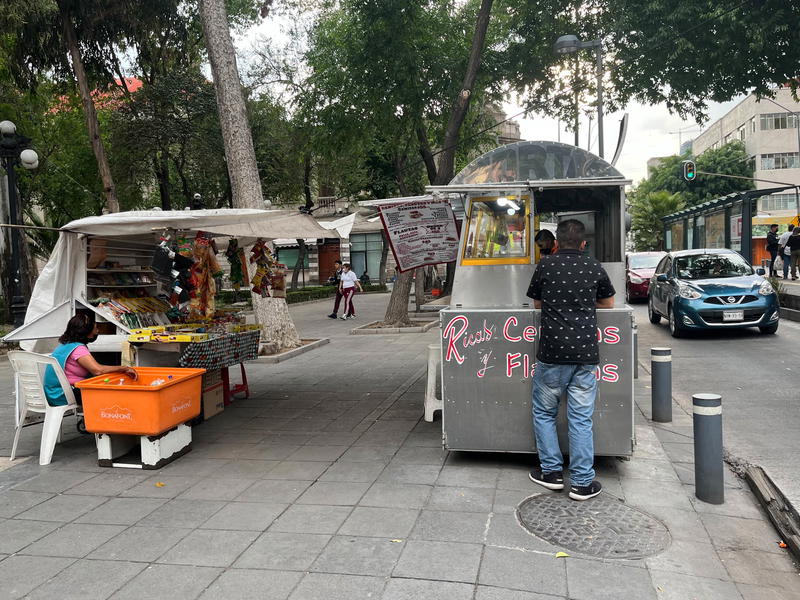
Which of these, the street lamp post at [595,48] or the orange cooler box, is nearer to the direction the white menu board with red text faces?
the orange cooler box

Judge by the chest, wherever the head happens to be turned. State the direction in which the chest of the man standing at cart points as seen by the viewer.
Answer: away from the camera

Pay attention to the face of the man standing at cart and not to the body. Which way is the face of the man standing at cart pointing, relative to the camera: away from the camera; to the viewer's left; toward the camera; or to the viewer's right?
away from the camera

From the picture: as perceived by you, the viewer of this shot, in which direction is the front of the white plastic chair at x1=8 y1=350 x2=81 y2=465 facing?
facing away from the viewer and to the right of the viewer

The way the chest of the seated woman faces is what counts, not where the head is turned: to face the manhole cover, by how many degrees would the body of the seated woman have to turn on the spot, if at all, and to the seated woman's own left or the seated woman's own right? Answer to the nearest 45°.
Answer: approximately 90° to the seated woman's own right

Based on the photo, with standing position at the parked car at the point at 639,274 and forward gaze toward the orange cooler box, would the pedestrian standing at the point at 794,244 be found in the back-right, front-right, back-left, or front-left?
back-left

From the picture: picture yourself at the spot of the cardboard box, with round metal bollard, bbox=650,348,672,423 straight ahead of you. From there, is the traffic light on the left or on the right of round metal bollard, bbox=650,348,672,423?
left

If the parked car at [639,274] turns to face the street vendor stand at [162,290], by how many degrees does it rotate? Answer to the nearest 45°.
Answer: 0° — it already faces it

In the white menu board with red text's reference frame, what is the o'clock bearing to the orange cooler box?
The orange cooler box is roughly at 2 o'clock from the white menu board with red text.
